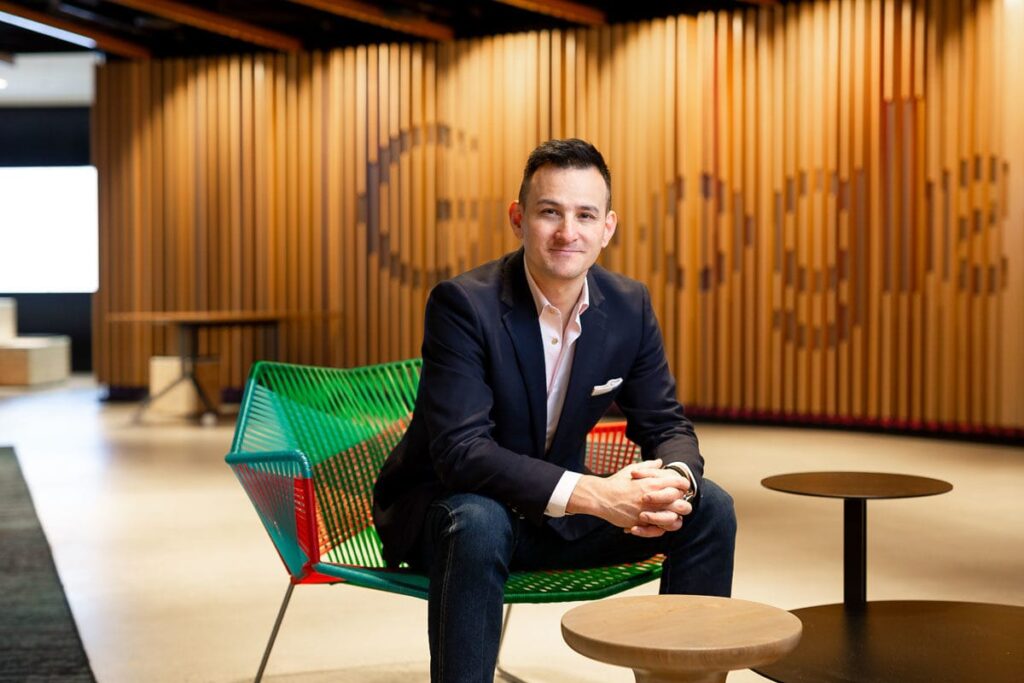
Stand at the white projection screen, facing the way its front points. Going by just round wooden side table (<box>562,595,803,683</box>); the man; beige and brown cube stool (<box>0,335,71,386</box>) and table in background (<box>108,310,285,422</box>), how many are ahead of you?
4

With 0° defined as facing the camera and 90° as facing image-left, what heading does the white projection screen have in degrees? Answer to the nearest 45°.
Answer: approximately 0°

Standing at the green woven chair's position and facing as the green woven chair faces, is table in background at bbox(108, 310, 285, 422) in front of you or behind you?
behind

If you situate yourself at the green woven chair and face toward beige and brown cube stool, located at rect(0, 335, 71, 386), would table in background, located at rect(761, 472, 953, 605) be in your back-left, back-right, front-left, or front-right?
back-right

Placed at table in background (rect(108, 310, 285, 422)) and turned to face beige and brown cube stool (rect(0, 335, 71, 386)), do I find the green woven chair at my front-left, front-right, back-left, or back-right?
back-left

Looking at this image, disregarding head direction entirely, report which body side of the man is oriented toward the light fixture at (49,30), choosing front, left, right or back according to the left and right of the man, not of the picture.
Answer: back

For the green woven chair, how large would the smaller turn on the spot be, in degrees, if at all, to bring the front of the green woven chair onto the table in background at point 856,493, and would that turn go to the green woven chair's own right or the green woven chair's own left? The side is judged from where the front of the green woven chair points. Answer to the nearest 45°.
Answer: approximately 45° to the green woven chair's own left

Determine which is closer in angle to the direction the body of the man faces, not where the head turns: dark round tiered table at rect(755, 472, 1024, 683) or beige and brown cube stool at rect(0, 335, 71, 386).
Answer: the dark round tiered table

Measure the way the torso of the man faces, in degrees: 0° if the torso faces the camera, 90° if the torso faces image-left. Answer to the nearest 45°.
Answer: approximately 315°
